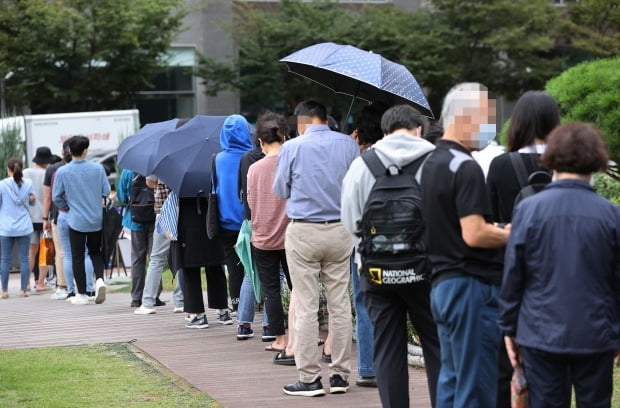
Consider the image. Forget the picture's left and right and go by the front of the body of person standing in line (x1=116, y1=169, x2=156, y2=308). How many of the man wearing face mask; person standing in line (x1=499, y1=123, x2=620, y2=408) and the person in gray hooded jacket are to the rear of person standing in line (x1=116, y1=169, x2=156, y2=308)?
3

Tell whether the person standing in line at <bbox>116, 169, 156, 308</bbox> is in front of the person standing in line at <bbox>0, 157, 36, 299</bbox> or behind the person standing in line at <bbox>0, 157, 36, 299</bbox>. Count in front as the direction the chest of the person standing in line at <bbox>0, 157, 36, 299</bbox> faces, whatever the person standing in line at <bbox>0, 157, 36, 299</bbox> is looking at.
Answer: behind

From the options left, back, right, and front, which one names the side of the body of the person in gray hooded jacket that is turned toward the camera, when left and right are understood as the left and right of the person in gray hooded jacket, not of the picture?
back

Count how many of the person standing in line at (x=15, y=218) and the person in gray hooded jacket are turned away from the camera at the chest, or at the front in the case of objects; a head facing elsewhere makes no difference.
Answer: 2

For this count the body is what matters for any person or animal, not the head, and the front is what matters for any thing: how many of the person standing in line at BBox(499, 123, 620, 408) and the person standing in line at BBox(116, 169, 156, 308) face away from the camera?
2

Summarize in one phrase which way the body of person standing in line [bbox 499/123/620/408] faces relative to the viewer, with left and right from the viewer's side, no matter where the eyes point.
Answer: facing away from the viewer

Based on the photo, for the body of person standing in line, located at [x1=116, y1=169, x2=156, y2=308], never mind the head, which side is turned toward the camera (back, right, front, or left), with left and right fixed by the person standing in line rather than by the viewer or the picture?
back

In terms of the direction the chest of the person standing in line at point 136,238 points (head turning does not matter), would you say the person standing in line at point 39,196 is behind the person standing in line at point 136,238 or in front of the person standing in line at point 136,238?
in front

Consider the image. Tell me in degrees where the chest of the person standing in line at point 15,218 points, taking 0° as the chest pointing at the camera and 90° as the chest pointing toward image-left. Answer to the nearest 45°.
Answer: approximately 180°

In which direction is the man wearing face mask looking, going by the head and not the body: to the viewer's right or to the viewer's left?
to the viewer's right

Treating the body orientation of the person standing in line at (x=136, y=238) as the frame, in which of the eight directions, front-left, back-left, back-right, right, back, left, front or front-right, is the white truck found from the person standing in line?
front

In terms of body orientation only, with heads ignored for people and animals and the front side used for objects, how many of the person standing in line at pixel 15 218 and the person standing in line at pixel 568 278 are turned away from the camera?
2

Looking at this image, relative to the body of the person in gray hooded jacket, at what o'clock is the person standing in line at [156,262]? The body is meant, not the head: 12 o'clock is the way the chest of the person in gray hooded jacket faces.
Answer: The person standing in line is roughly at 11 o'clock from the person in gray hooded jacket.
